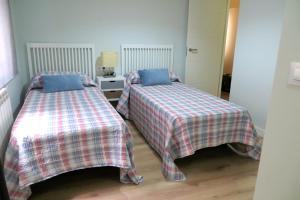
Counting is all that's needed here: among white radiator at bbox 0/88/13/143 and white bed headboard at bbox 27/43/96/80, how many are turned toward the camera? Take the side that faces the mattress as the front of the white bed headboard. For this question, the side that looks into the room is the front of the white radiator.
1

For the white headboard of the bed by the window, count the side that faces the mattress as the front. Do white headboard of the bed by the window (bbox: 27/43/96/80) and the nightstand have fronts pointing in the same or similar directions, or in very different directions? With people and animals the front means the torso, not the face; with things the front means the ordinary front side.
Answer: same or similar directions

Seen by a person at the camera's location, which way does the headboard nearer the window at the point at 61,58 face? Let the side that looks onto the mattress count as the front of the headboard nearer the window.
facing the viewer

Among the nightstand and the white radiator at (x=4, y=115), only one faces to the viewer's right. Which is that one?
the white radiator

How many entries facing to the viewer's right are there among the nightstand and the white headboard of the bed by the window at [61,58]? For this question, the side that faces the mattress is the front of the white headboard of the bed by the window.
0

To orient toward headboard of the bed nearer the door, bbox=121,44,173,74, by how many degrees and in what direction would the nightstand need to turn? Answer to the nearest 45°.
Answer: approximately 135° to its left

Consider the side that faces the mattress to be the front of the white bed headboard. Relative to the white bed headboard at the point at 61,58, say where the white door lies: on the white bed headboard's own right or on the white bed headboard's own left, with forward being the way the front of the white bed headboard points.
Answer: on the white bed headboard's own left

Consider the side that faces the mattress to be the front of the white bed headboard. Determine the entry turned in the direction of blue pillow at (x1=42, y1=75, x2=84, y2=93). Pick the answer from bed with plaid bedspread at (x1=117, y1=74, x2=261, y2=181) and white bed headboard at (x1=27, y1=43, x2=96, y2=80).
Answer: the white bed headboard

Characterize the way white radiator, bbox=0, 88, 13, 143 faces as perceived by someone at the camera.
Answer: facing to the right of the viewer

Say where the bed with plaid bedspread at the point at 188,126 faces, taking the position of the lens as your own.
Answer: facing the viewer and to the right of the viewer

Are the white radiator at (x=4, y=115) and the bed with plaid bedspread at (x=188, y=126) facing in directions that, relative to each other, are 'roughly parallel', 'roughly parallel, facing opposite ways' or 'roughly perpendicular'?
roughly perpendicular

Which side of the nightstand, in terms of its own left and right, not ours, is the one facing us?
front

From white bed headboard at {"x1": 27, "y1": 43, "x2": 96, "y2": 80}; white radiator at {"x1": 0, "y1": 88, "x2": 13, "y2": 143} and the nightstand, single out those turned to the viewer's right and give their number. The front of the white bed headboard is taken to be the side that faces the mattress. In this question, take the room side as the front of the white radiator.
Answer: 1

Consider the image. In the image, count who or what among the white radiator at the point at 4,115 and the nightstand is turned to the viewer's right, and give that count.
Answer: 1

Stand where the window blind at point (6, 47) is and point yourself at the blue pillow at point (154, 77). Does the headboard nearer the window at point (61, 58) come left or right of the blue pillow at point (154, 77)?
left

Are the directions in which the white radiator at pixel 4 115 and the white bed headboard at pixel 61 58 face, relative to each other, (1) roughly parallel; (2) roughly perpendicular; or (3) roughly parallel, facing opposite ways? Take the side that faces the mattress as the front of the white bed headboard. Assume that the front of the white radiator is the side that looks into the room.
roughly perpendicular

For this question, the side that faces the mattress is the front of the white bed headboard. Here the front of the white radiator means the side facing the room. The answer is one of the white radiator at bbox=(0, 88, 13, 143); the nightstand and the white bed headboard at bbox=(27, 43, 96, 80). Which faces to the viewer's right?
the white radiator at bbox=(0, 88, 13, 143)

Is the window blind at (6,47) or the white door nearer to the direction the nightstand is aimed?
the window blind
